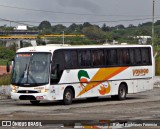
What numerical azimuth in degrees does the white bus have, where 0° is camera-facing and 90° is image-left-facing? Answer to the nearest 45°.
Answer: approximately 45°
